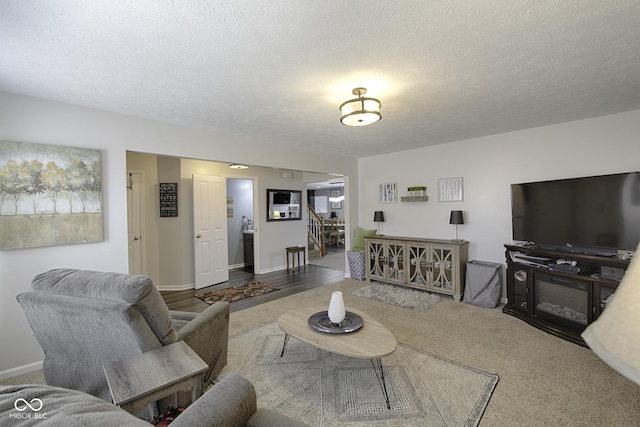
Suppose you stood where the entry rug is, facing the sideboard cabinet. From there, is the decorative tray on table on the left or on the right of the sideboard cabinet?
right

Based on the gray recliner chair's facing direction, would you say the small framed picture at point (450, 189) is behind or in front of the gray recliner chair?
in front

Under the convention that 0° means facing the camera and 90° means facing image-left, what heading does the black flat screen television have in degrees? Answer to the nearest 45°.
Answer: approximately 45°

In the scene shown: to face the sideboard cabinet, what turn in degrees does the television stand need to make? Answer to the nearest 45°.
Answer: approximately 45° to its right

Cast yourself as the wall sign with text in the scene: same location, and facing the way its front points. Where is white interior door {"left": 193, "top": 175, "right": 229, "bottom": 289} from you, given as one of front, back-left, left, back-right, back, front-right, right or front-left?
left

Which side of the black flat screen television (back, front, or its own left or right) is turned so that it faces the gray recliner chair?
front

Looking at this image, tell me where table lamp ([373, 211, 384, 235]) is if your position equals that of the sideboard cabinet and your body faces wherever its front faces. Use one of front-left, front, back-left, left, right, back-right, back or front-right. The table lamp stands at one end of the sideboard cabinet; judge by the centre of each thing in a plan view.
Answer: right

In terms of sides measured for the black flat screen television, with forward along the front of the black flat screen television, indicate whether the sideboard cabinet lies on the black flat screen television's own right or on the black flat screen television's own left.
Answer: on the black flat screen television's own right

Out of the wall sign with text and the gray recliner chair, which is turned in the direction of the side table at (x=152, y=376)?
the wall sign with text

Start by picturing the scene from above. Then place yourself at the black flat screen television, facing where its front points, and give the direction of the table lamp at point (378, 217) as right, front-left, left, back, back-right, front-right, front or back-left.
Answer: front-right

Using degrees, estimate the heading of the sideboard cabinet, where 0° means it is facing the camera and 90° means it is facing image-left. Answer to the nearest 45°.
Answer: approximately 45°

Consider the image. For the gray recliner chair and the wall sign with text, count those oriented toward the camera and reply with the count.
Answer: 1

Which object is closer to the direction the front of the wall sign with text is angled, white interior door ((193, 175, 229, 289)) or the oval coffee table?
the oval coffee table
